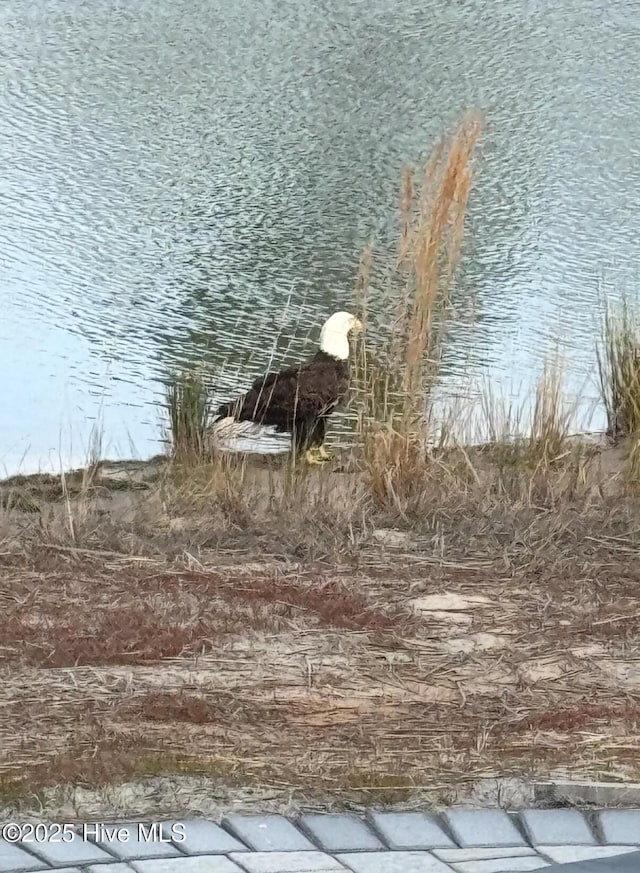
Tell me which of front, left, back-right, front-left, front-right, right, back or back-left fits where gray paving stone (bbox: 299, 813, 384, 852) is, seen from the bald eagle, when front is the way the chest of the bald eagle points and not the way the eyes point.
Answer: right

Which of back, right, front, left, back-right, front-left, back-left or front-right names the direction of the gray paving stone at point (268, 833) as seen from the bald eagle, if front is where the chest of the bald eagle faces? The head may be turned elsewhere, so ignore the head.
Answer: right

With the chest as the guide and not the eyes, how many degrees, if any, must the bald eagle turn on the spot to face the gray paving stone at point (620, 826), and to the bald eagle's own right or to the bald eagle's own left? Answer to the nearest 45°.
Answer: approximately 90° to the bald eagle's own right

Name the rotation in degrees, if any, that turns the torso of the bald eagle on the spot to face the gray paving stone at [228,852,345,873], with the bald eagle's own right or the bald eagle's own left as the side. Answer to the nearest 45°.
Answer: approximately 90° to the bald eagle's own right

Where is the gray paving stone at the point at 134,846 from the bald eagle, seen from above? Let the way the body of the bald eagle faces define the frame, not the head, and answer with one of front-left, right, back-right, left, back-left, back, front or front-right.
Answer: right

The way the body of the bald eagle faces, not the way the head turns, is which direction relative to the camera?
to the viewer's right

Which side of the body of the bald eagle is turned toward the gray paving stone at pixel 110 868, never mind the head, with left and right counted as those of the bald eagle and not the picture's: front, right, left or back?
right

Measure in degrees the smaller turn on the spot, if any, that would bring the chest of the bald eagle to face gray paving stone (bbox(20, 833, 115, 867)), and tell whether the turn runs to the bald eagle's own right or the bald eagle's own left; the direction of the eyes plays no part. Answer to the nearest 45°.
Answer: approximately 90° to the bald eagle's own right

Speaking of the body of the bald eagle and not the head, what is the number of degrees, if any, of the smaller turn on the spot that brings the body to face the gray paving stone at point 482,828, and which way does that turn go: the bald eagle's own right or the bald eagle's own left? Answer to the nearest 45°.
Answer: approximately 90° to the bald eagle's own right

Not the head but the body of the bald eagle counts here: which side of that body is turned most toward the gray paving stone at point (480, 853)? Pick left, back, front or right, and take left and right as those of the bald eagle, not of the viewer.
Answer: right

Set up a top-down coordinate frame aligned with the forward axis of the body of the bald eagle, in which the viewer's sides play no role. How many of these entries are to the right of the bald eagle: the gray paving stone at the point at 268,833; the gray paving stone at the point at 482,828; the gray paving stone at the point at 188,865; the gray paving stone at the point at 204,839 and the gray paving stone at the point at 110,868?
5

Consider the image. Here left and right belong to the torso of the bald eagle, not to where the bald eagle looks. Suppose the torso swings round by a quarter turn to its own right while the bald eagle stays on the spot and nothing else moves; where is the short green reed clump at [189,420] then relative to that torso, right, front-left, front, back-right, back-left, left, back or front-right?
right

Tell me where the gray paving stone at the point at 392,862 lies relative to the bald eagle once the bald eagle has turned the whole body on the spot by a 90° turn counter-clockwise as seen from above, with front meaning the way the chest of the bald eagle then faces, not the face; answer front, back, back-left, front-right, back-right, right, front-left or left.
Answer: back

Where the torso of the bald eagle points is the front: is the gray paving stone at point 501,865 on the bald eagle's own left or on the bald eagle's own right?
on the bald eagle's own right
